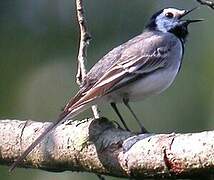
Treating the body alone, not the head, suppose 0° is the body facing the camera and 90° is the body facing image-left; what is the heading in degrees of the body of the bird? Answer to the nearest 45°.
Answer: approximately 270°
